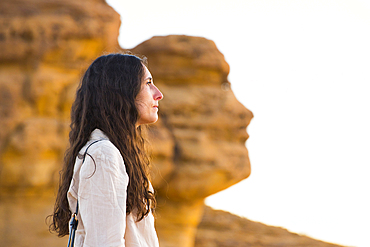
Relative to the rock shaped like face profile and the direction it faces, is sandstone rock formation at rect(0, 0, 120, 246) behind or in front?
behind

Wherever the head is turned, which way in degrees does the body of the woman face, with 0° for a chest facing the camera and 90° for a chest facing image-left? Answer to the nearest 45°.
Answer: approximately 270°

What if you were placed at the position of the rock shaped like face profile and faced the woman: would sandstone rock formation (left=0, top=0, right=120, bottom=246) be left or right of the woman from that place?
right

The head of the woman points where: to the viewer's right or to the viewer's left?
to the viewer's right

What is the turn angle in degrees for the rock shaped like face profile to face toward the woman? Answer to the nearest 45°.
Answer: approximately 90° to its right

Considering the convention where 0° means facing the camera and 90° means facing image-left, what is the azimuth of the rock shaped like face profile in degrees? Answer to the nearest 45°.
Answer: approximately 270°

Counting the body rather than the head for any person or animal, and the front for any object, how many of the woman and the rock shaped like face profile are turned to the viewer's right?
2

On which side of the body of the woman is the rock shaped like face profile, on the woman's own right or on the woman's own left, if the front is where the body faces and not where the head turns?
on the woman's own left
